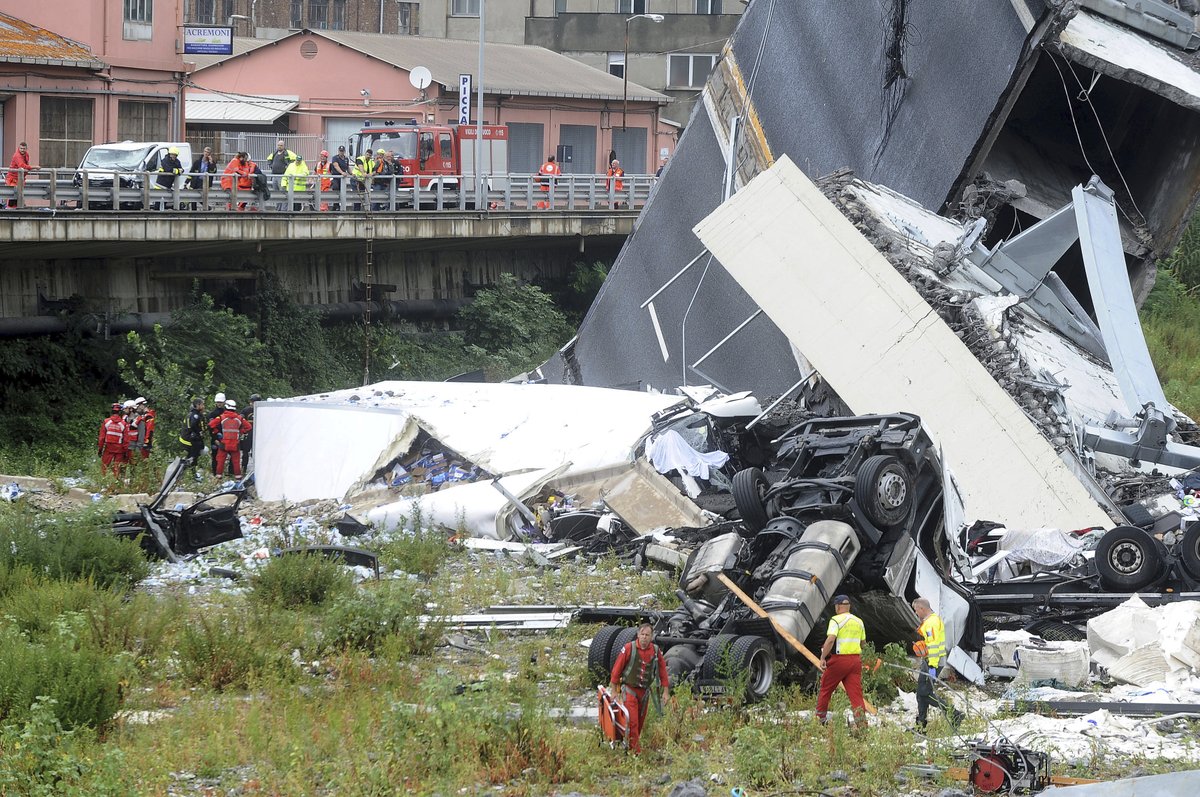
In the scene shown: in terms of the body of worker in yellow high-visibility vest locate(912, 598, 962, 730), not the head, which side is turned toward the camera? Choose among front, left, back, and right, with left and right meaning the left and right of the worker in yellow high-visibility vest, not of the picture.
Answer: left

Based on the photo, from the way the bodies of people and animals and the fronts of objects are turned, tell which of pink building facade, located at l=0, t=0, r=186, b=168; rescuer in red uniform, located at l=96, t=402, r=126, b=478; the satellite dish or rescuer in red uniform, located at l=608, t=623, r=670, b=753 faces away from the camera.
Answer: rescuer in red uniform, located at l=96, t=402, r=126, b=478

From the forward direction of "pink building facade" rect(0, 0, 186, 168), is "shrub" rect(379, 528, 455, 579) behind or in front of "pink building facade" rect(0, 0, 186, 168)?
in front

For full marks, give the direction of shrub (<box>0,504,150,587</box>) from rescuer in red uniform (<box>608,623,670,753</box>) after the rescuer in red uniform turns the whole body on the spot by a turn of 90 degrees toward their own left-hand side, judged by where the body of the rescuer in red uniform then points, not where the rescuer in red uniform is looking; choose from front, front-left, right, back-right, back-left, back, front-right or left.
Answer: back-left

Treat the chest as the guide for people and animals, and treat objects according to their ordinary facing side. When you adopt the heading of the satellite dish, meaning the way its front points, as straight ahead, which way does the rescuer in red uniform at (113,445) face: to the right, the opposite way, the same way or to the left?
the opposite way

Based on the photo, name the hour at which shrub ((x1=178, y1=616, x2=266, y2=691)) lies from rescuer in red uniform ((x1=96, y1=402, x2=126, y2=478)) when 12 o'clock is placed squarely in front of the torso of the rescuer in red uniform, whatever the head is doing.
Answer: The shrub is roughly at 6 o'clock from the rescuer in red uniform.

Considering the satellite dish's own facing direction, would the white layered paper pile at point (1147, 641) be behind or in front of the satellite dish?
in front

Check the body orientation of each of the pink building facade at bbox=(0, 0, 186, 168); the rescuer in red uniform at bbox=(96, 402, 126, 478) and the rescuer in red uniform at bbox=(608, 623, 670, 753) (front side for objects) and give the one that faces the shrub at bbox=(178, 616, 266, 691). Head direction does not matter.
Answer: the pink building facade

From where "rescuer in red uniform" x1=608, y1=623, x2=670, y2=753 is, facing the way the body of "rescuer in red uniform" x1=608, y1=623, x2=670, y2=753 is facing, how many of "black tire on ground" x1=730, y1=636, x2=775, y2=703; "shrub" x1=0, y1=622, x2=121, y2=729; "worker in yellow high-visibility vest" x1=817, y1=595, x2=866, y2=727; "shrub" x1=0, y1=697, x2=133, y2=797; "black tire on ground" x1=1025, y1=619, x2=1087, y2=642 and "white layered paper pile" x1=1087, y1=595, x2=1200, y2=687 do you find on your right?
2

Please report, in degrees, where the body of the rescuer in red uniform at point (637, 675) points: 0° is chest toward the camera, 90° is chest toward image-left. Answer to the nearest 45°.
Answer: approximately 0°

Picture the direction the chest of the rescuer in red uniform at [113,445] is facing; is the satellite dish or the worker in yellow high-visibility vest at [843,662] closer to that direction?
the satellite dish

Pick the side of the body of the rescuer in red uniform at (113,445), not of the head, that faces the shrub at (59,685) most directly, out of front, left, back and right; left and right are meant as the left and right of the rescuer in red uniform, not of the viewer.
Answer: back
